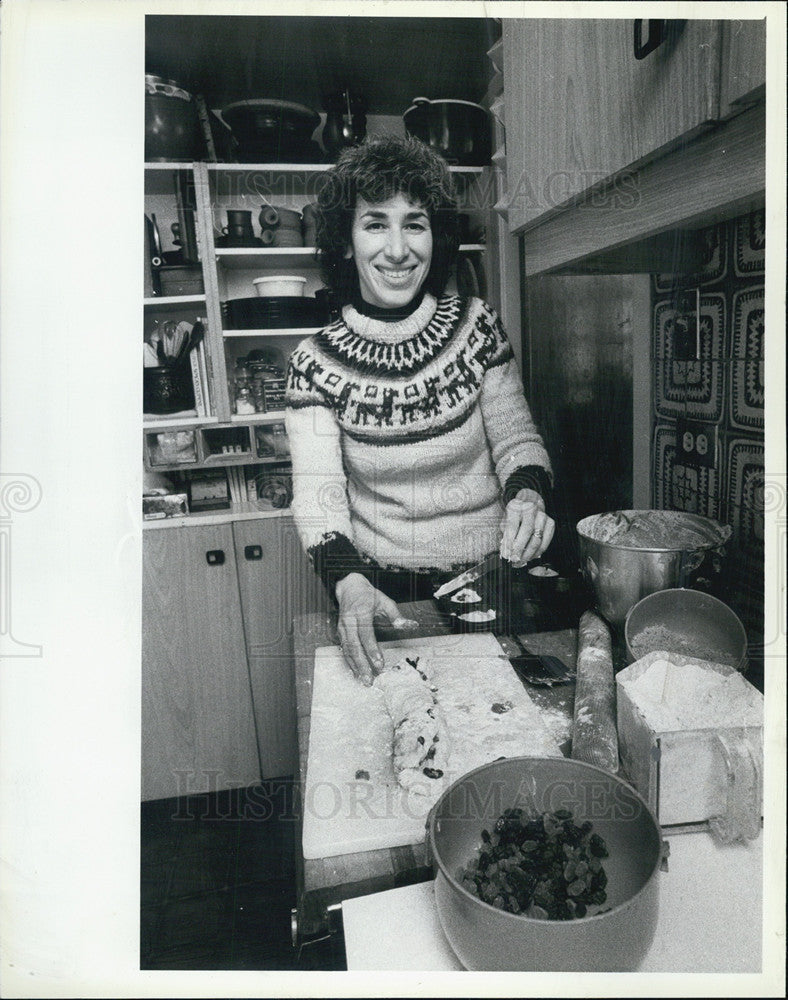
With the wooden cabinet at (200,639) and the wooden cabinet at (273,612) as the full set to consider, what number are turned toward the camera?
2

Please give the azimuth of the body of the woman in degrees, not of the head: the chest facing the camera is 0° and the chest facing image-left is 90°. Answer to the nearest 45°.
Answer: approximately 0°

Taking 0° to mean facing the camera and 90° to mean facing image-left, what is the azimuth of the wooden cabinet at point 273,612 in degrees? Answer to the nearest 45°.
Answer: approximately 0°
